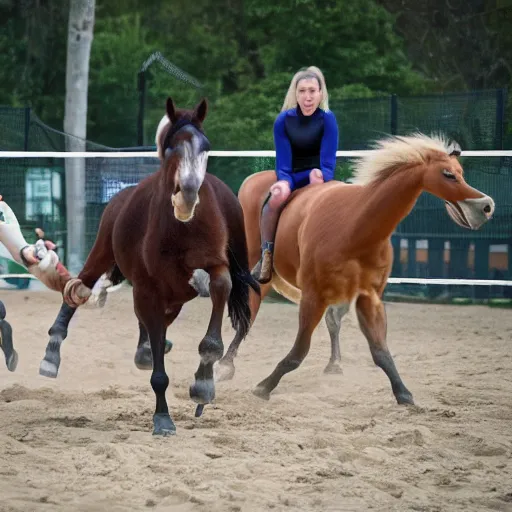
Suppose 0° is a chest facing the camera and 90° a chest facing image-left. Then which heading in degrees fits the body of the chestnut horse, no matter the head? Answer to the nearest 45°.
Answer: approximately 315°

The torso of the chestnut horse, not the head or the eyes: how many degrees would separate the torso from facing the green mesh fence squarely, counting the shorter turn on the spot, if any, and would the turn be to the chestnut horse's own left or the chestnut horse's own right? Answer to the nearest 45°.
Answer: approximately 135° to the chestnut horse's own left

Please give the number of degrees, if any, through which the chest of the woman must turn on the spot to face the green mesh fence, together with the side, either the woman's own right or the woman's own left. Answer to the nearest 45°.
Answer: approximately 180°

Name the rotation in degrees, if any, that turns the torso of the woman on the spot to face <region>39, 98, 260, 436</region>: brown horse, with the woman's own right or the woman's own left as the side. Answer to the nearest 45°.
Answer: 0° — they already face it

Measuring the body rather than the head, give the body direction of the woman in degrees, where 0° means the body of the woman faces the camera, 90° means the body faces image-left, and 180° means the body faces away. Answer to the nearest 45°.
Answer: approximately 0°

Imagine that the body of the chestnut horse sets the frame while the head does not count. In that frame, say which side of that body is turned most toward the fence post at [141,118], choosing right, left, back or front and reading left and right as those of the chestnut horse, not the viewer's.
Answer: back

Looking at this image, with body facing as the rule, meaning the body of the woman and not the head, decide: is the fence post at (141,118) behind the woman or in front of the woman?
behind
